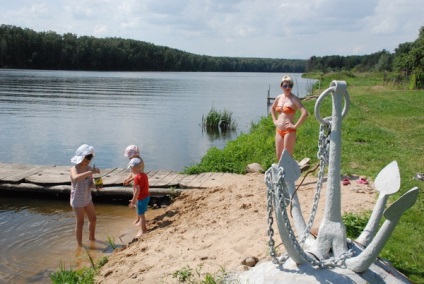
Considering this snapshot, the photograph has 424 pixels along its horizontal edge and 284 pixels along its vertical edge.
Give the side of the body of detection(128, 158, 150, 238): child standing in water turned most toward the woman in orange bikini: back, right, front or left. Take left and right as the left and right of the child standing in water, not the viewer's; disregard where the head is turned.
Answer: back

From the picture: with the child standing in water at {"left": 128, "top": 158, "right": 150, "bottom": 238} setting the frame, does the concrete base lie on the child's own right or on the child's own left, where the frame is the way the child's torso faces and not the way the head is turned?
on the child's own left

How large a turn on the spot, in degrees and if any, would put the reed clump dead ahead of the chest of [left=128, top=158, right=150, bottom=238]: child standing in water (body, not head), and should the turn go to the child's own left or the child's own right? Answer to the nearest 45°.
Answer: approximately 90° to the child's own right

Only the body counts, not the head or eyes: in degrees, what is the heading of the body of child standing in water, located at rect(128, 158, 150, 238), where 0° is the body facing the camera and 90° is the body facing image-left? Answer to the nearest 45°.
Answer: approximately 90°

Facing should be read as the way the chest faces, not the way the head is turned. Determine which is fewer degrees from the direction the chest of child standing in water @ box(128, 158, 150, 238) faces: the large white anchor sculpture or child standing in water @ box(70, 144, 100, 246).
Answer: the child standing in water

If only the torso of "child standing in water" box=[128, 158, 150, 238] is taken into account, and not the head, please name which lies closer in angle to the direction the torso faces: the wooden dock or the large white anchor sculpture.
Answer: the wooden dock
